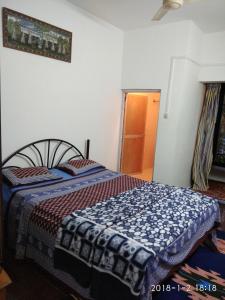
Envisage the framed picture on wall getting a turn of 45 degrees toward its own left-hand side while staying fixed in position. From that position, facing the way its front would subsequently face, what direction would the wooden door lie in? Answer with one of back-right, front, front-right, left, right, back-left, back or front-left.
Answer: front-left

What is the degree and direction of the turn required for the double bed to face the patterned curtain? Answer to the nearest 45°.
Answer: approximately 90° to its left

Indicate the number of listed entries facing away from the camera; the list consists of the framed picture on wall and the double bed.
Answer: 0

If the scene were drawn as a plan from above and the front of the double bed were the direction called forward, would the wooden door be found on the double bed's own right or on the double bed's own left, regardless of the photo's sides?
on the double bed's own left

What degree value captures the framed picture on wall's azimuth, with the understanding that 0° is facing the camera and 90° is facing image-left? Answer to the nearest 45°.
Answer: approximately 315°
